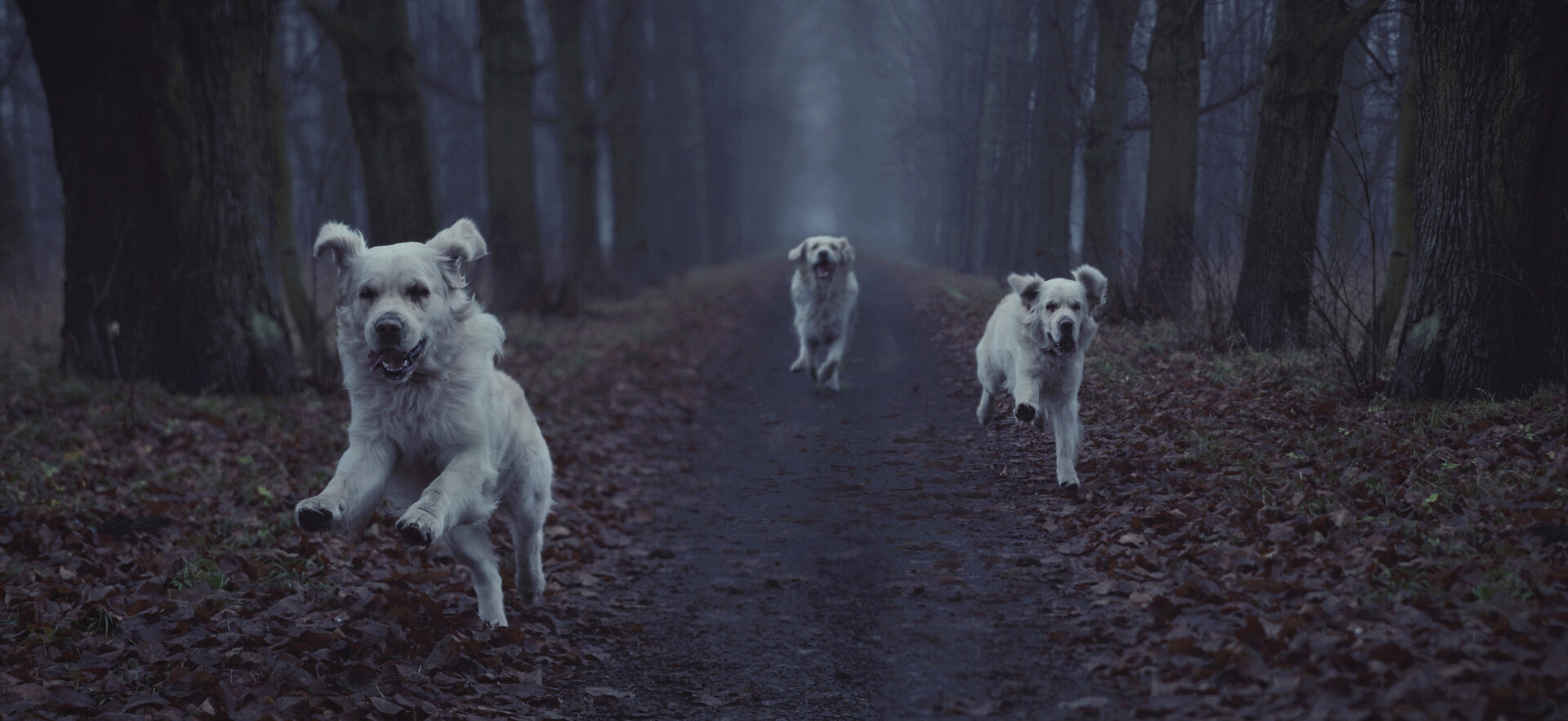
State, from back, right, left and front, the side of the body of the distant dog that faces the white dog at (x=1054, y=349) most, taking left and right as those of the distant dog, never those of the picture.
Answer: front

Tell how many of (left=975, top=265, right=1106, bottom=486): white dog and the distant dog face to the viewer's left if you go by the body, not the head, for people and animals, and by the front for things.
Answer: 0

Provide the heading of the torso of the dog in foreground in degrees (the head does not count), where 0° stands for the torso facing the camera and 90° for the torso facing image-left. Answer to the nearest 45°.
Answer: approximately 45°

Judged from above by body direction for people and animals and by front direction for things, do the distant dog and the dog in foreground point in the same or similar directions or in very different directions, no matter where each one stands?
same or similar directions

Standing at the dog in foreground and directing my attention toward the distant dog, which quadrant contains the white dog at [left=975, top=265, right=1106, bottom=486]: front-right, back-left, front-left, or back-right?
front-right

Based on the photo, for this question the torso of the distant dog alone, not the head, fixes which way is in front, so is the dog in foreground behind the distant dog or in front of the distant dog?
in front

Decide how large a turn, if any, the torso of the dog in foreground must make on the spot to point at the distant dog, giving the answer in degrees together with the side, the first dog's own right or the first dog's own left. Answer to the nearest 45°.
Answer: approximately 180°

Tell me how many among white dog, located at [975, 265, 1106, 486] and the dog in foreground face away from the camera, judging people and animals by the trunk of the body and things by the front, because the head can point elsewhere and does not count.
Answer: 0

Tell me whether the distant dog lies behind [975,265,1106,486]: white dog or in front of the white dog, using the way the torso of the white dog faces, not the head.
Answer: behind

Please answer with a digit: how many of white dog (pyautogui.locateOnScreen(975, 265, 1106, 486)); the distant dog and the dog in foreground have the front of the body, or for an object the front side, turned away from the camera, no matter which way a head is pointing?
0

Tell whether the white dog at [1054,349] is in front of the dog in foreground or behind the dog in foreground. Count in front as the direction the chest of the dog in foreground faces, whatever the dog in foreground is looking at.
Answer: behind

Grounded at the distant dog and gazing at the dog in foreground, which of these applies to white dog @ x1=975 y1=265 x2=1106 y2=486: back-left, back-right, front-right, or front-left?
front-left

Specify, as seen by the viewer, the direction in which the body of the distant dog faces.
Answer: toward the camera

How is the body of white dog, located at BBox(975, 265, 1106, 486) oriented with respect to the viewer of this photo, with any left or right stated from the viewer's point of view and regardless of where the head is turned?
facing the viewer and to the right of the viewer
